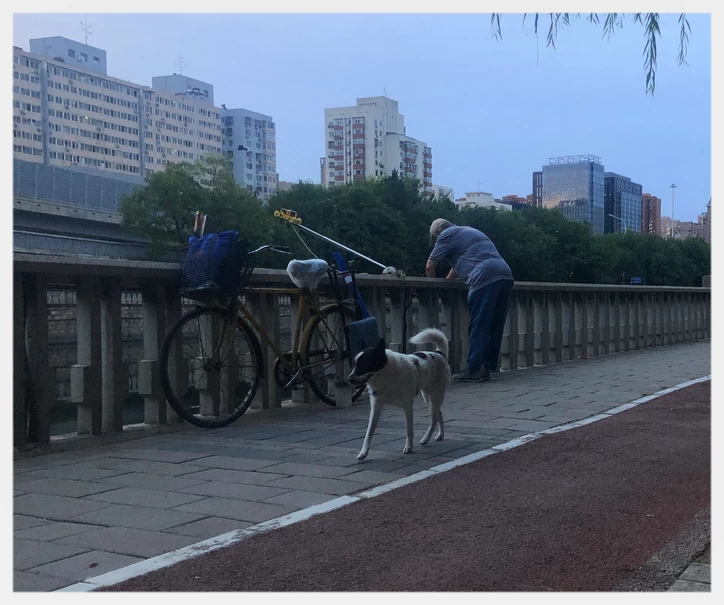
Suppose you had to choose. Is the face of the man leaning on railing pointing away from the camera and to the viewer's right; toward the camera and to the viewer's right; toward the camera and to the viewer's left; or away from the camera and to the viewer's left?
away from the camera and to the viewer's left

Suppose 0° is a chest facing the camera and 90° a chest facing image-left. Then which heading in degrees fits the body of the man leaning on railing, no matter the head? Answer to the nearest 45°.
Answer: approximately 90°

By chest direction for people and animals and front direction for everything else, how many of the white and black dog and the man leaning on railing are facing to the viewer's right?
0

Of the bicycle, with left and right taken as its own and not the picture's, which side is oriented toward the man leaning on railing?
back

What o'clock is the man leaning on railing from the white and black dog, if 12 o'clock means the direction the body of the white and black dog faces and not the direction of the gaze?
The man leaning on railing is roughly at 5 o'clock from the white and black dog.

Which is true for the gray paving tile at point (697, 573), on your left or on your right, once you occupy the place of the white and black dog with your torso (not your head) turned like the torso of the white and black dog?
on your left

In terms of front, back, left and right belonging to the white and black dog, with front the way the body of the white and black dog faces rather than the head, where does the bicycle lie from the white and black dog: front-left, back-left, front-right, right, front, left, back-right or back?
right

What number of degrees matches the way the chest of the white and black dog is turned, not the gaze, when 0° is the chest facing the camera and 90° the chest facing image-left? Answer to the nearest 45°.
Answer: approximately 45°

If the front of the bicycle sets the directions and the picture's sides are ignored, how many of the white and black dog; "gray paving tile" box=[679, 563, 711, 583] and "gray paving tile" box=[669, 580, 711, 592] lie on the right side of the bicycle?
0

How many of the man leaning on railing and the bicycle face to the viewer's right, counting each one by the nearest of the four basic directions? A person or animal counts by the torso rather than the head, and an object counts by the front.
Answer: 0

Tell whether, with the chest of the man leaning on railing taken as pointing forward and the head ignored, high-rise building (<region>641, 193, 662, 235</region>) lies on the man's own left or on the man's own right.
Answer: on the man's own right

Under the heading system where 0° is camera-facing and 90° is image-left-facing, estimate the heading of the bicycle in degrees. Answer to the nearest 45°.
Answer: approximately 45°
